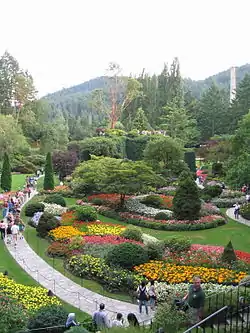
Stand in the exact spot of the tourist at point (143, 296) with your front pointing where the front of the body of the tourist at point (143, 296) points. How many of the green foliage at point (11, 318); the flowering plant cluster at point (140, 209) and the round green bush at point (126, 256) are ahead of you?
2

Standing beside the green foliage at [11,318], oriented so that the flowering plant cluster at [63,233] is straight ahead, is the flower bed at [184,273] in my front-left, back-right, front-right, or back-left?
front-right

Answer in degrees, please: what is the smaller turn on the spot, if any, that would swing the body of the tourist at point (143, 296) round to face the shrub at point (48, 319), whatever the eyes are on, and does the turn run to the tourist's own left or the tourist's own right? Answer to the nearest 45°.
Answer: approximately 135° to the tourist's own left

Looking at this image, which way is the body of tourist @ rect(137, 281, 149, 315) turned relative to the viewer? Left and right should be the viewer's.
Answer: facing away from the viewer

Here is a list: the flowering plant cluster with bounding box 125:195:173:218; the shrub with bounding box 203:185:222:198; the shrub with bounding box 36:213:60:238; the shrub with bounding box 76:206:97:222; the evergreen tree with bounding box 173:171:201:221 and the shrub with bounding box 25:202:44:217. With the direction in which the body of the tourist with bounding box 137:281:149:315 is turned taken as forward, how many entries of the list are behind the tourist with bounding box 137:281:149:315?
0

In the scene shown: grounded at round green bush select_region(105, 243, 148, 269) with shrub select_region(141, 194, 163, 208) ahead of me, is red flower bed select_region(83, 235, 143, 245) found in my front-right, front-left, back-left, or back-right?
front-left

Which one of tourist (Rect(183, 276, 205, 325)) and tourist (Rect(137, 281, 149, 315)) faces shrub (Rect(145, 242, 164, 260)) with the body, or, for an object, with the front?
tourist (Rect(137, 281, 149, 315))

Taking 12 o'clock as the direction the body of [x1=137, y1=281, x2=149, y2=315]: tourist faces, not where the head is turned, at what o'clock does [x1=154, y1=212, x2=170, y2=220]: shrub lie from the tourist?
The shrub is roughly at 12 o'clock from the tourist.

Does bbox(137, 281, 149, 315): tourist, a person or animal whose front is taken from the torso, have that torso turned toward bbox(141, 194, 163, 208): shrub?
yes

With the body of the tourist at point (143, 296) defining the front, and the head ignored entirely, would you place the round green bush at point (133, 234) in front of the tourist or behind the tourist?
in front
